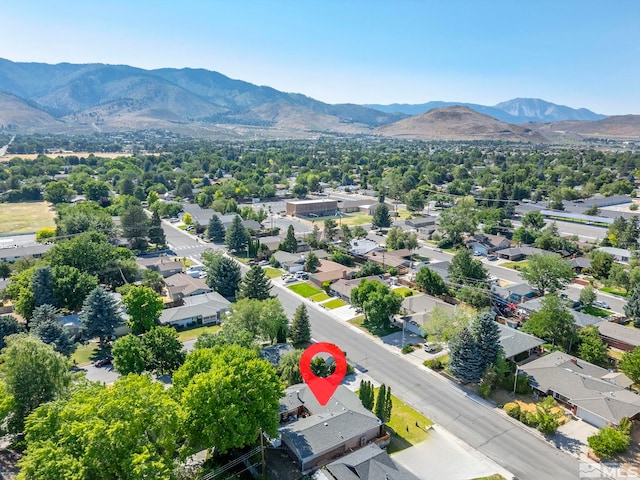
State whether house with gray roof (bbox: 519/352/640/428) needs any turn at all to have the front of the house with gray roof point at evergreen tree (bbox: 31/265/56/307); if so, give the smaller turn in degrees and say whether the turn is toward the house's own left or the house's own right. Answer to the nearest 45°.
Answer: approximately 45° to the house's own right

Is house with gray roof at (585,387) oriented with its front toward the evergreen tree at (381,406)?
yes

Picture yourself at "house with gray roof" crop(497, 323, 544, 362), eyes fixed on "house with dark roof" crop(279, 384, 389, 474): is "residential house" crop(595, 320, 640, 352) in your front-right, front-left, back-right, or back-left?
back-left

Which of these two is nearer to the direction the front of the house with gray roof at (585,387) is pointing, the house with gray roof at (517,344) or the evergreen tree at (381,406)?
the evergreen tree

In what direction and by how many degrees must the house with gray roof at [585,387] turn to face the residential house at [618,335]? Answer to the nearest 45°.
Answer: approximately 135° to its right

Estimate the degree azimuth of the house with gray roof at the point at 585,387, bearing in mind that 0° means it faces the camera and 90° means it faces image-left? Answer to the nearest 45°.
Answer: approximately 45°

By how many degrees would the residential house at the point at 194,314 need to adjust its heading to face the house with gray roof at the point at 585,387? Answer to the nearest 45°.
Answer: approximately 45° to its left

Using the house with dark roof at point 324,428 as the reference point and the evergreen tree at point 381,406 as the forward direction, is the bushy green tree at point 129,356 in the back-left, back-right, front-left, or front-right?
back-left

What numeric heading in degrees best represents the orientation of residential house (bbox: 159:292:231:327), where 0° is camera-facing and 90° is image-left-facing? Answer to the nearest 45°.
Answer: approximately 0°
